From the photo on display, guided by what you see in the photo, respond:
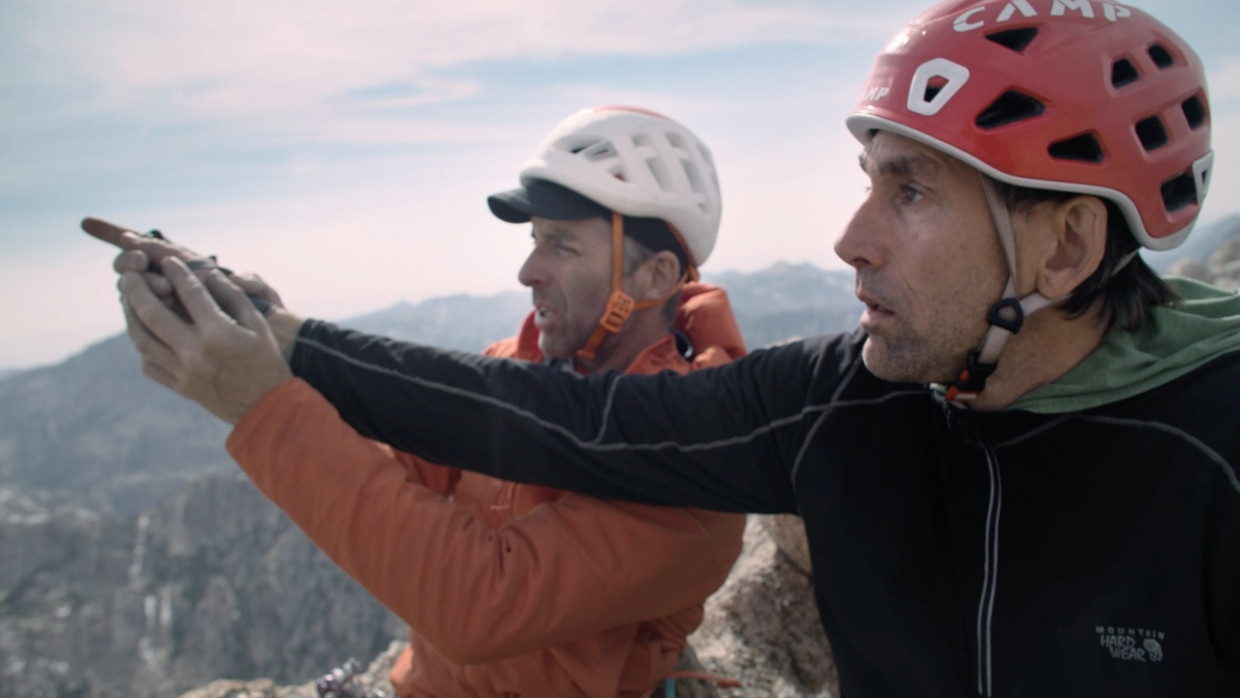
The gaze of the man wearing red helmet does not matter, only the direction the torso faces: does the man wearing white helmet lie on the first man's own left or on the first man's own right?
on the first man's own right

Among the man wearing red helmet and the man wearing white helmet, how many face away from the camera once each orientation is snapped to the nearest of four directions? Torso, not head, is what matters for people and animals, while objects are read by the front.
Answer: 0

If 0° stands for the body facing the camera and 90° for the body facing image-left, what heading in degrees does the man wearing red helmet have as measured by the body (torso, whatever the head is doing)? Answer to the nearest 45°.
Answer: approximately 45°

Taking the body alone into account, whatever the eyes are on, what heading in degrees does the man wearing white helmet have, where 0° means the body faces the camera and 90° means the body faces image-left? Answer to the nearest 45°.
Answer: approximately 90°

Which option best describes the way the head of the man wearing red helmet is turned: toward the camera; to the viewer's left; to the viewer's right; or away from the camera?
to the viewer's left

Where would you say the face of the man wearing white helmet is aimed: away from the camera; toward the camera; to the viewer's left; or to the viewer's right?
to the viewer's left
